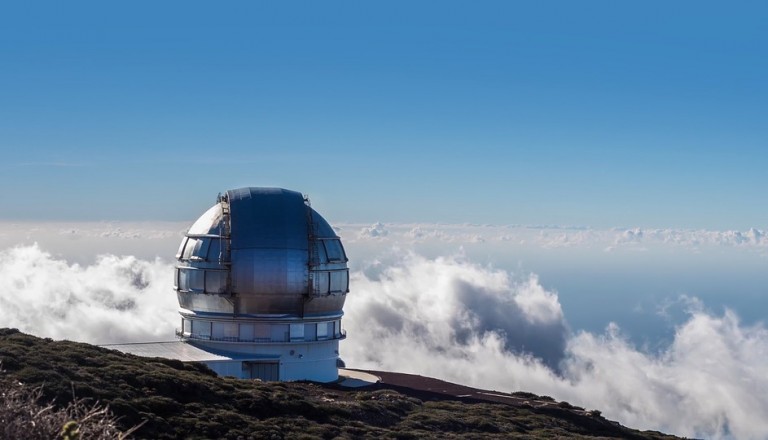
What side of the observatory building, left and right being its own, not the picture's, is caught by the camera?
front

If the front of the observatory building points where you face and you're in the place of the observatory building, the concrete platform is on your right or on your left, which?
on your left
